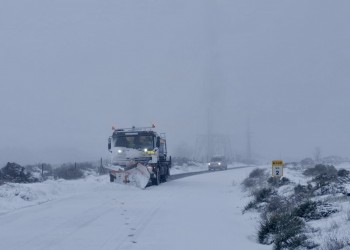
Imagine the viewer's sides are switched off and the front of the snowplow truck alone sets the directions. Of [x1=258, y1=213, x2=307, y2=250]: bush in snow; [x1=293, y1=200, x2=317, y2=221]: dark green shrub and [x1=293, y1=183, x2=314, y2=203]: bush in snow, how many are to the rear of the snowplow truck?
0

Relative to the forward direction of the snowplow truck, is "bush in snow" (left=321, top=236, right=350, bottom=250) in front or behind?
in front

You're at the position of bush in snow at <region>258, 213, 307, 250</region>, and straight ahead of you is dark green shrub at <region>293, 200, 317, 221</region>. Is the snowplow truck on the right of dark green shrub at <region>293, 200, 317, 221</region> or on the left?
left

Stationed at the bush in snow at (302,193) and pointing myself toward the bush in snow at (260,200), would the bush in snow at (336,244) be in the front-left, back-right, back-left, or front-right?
front-left

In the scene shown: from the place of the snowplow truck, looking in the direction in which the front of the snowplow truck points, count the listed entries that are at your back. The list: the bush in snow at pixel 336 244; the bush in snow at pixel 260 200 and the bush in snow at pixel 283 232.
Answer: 0

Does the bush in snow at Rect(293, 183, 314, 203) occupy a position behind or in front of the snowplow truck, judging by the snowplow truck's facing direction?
in front

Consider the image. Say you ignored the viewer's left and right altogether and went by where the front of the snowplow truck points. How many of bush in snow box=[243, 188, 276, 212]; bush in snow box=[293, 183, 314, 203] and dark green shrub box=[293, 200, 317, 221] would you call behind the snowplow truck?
0

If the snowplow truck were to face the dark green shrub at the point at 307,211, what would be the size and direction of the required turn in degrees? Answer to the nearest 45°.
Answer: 0° — it already faces it

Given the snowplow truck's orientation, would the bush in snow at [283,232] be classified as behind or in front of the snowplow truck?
in front

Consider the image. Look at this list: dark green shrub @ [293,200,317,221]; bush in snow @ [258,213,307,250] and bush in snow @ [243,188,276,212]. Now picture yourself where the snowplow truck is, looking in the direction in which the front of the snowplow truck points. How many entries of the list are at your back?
0

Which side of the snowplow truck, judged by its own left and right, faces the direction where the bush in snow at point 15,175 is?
right

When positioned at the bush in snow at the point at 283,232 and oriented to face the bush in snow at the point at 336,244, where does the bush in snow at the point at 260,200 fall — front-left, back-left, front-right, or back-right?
back-left

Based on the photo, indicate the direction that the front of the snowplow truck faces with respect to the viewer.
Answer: facing the viewer

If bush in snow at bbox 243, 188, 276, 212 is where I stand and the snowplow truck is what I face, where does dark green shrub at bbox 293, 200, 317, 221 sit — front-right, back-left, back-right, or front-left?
back-left
